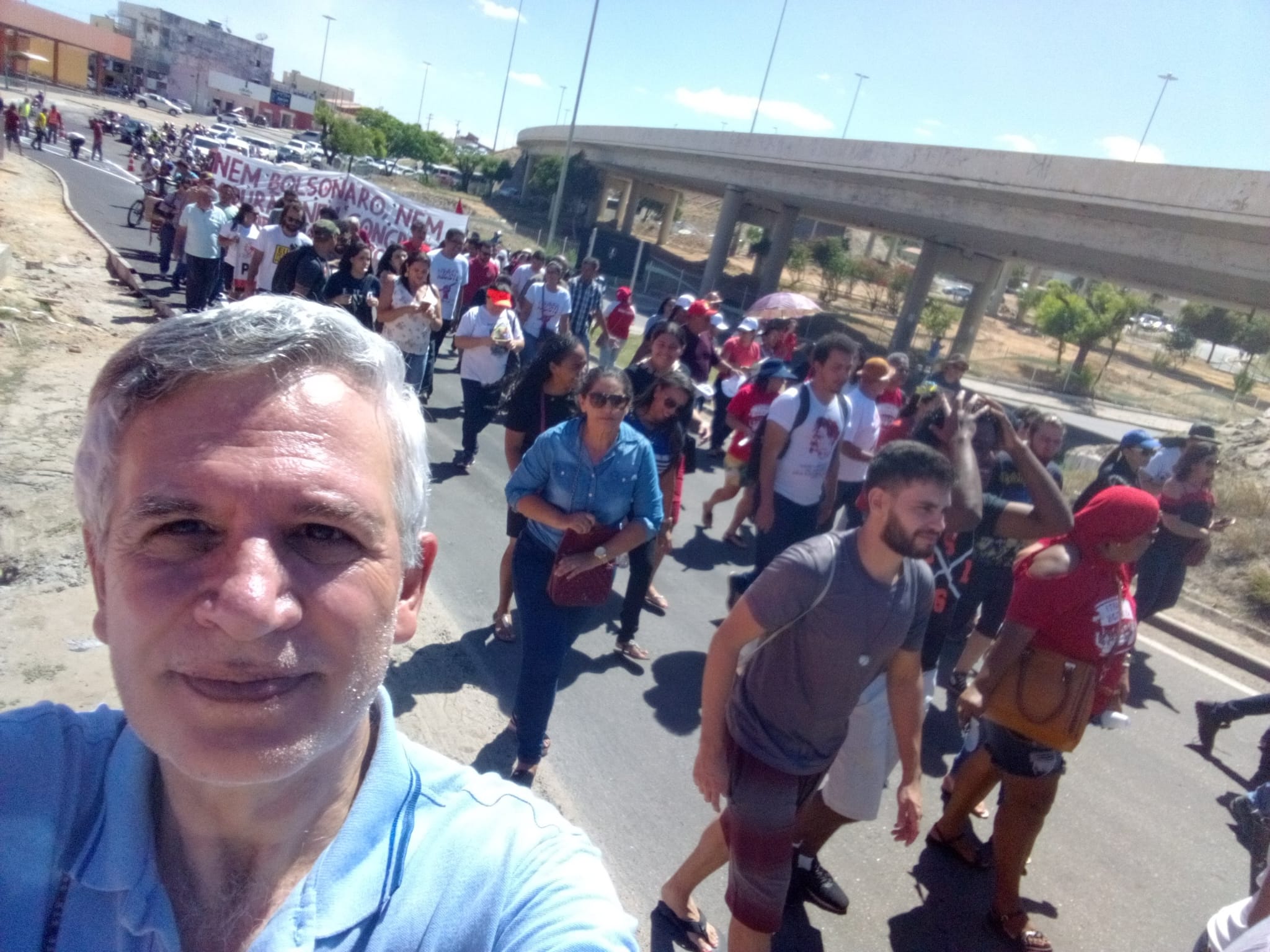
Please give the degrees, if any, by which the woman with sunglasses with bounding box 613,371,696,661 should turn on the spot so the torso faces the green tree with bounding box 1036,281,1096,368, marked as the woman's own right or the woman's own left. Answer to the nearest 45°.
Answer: approximately 90° to the woman's own left

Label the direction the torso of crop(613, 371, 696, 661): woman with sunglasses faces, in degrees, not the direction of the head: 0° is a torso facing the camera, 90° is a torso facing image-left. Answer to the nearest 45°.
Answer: approximately 315°

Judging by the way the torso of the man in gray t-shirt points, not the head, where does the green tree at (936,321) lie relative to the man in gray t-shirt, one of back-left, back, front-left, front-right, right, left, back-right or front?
back-left

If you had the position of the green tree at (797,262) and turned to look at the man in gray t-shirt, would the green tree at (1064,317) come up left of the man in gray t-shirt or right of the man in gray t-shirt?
left

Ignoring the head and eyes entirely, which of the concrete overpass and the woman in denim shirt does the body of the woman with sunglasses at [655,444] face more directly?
the woman in denim shirt

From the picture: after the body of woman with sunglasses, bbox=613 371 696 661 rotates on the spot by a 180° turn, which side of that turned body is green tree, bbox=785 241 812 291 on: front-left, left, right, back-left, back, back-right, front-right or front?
front-right

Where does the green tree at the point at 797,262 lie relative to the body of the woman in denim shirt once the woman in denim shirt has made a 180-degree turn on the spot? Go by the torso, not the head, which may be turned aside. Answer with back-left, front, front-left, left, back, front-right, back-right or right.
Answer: front

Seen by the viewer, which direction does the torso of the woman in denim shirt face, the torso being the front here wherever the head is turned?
toward the camera

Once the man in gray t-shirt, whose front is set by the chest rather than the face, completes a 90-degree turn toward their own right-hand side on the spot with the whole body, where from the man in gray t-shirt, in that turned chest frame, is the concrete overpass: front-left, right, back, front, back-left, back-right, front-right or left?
back-right

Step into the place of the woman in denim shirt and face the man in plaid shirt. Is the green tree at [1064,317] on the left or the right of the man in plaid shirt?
right

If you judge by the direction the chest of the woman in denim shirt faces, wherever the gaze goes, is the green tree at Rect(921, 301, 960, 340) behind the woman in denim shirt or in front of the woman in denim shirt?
behind

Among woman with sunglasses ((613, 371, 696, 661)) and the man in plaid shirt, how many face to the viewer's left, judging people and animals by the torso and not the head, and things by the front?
0

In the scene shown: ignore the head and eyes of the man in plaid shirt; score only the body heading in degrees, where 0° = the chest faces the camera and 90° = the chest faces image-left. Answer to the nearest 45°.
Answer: approximately 315°

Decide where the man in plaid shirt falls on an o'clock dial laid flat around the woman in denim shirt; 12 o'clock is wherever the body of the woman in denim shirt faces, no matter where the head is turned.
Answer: The man in plaid shirt is roughly at 6 o'clock from the woman in denim shirt.
